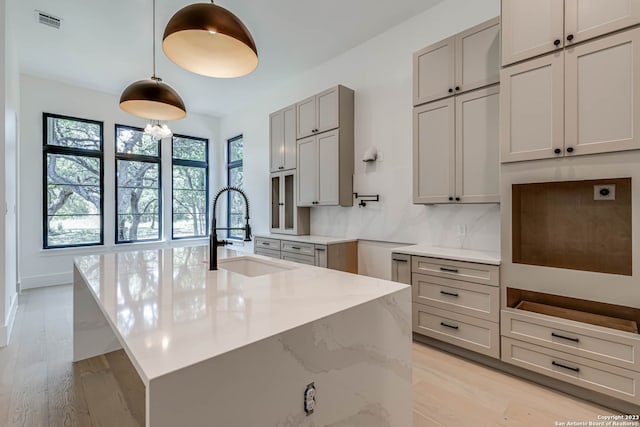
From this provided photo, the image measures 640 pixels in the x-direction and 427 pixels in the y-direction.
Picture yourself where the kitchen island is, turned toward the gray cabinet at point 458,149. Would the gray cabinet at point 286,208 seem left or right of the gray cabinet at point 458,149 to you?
left

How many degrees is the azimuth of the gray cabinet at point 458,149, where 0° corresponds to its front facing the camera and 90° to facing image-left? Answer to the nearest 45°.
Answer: approximately 45°

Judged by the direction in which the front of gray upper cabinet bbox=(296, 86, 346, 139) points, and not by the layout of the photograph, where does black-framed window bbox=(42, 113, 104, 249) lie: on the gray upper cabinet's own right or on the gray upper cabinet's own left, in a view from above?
on the gray upper cabinet's own right

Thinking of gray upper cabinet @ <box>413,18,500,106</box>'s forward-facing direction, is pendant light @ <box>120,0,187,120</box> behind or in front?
in front

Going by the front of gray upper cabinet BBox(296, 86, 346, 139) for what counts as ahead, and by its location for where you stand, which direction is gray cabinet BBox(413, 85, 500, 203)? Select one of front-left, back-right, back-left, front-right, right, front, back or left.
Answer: left

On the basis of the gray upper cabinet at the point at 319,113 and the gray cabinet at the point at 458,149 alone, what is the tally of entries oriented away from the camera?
0

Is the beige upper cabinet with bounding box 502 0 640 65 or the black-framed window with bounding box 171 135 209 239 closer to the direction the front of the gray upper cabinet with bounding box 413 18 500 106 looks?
the black-framed window

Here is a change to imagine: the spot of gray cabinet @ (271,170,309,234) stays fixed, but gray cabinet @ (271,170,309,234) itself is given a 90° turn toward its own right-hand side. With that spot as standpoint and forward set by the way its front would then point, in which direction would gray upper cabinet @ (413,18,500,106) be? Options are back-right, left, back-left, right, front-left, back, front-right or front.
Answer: back

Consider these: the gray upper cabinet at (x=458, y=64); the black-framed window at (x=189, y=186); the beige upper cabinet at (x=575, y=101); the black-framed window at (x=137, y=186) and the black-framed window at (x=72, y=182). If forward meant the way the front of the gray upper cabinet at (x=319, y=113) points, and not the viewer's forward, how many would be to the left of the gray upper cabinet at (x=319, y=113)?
2

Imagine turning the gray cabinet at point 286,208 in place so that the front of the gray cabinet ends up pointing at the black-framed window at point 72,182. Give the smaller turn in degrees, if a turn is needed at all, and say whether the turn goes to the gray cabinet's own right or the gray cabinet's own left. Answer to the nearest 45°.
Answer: approximately 45° to the gray cabinet's own right

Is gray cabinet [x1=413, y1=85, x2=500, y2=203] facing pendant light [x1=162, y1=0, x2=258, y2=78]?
yes

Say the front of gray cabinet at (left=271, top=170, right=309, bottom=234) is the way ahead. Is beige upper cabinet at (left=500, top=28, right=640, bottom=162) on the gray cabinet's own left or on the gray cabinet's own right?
on the gray cabinet's own left
